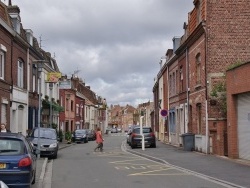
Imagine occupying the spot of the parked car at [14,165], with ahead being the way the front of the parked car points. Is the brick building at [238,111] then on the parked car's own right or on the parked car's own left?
on the parked car's own right

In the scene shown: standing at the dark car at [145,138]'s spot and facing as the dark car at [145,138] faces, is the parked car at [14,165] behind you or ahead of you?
behind

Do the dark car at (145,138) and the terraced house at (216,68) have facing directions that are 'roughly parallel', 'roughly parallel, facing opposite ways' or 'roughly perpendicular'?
roughly perpendicular

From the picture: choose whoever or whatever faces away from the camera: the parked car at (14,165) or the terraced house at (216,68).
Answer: the parked car

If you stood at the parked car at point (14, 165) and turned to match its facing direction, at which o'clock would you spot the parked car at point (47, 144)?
the parked car at point (47, 144) is roughly at 12 o'clock from the parked car at point (14, 165).

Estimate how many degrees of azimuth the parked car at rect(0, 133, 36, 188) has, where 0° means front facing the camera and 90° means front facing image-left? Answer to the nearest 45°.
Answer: approximately 180°

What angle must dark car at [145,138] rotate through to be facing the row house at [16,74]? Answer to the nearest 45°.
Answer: approximately 135° to its left

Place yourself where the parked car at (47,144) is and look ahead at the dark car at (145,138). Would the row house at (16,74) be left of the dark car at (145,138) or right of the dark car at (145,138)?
left

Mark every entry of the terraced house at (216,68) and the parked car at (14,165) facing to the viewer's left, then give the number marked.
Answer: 1

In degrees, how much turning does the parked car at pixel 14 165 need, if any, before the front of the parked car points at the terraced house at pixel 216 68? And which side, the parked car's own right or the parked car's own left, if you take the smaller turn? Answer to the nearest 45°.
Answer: approximately 45° to the parked car's own right

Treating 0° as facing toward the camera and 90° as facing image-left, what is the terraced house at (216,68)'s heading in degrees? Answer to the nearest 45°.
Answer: approximately 90°

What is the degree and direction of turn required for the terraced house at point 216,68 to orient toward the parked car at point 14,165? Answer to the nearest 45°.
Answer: approximately 90° to its left

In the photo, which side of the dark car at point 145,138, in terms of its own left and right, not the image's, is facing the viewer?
back

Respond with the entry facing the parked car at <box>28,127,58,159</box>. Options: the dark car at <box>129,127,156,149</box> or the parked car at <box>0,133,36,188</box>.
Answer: the parked car at <box>0,133,36,188</box>
